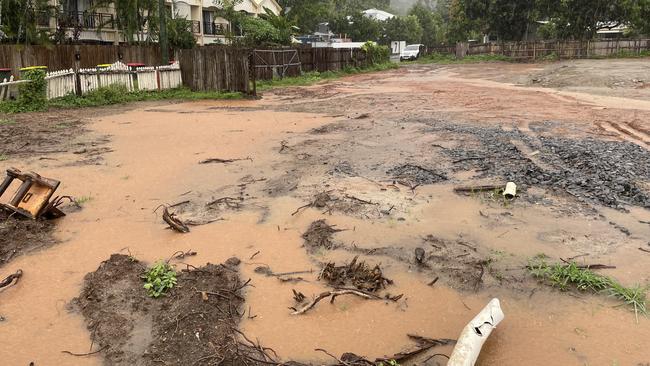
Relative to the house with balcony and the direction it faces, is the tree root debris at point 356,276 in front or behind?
in front

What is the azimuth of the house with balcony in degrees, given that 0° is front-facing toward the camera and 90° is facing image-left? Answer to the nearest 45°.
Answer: approximately 0°

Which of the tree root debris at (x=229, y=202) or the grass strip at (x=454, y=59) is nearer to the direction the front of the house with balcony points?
the tree root debris

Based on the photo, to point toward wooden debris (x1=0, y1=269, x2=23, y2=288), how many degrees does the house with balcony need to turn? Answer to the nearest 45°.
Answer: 0° — it already faces it

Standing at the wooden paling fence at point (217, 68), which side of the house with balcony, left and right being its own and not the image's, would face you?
front

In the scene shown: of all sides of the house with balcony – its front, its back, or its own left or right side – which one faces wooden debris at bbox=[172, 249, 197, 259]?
front

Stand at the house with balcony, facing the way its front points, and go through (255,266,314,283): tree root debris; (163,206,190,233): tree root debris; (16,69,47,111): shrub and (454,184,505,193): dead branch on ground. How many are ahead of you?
4

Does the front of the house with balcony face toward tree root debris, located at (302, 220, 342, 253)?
yes

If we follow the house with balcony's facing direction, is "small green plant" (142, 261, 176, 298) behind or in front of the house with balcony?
in front

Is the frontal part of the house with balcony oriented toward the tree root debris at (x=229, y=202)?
yes

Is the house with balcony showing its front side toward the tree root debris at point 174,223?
yes
